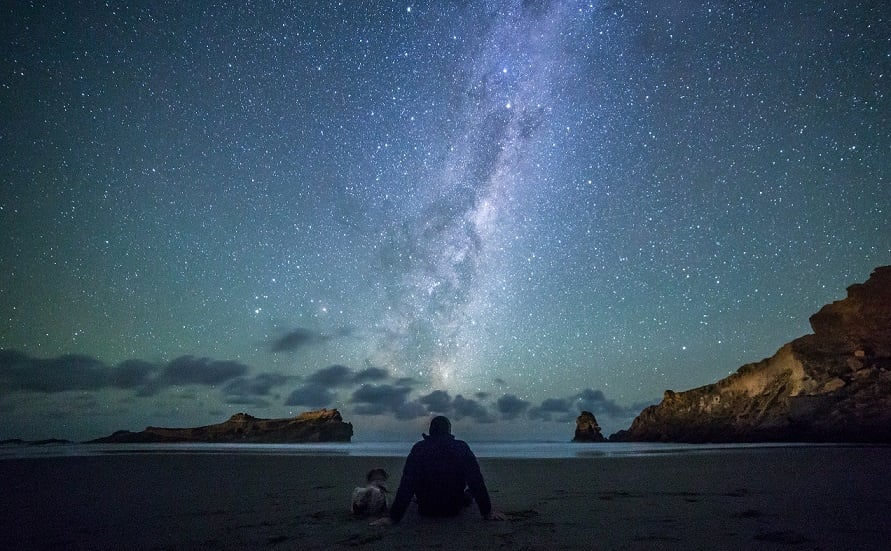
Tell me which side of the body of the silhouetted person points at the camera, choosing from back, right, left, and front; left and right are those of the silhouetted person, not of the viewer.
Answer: back

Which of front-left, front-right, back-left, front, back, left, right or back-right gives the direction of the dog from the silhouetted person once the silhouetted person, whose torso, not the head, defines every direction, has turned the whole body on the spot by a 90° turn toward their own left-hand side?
front-right
